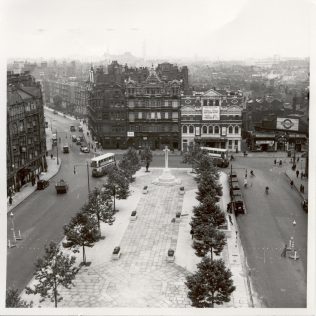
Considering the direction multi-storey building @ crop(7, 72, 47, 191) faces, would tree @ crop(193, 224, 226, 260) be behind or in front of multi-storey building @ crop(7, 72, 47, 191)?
in front

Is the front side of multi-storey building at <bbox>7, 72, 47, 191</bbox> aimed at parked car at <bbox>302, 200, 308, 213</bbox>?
yes

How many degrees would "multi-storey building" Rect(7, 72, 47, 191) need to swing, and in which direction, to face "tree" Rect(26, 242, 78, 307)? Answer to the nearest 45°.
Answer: approximately 45° to its right

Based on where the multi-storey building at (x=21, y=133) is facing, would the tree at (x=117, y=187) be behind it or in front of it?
in front

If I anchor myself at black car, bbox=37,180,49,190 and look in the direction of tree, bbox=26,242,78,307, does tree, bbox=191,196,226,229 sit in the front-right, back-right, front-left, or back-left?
front-left

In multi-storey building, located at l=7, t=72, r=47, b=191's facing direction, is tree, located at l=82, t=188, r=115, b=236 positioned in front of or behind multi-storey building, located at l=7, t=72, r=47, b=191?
in front

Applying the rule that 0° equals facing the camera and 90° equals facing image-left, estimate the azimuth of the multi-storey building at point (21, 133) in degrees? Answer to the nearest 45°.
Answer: approximately 315°

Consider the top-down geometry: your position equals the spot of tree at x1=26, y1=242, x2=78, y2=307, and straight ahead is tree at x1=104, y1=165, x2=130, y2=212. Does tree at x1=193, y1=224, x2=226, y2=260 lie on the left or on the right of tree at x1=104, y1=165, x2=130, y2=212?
right
